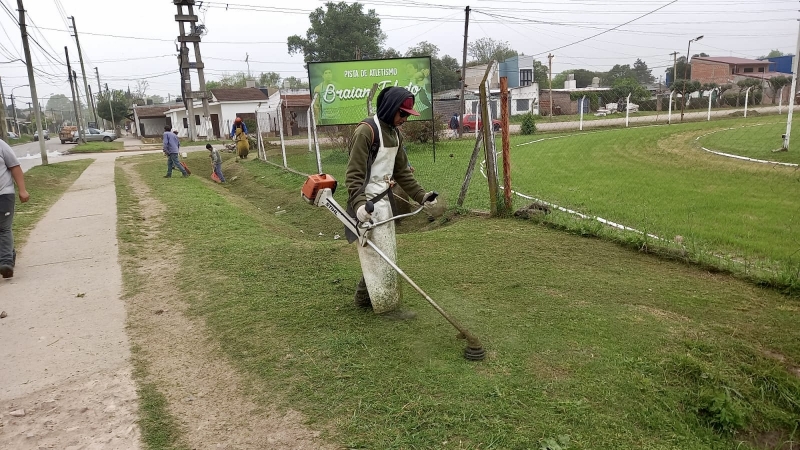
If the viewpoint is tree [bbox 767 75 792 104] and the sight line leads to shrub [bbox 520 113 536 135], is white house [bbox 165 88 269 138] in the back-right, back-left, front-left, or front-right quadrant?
front-right

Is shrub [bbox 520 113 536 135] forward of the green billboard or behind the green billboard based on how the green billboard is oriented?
behind

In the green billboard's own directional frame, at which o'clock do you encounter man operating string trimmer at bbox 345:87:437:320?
The man operating string trimmer is roughly at 12 o'clock from the green billboard.

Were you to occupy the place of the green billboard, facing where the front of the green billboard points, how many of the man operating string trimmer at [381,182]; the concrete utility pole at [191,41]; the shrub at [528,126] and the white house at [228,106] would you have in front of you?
1

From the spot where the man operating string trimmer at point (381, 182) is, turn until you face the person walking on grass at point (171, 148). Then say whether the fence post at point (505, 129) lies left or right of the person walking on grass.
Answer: right

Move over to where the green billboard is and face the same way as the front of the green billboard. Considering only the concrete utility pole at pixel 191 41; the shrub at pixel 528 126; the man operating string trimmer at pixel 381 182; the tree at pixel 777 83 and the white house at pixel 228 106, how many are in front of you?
1

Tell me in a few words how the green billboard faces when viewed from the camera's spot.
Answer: facing the viewer

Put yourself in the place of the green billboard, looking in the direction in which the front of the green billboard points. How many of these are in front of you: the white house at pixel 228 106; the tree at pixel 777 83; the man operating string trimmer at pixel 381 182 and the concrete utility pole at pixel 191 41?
1

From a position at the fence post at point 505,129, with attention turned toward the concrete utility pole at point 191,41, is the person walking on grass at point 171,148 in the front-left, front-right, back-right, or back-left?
front-left

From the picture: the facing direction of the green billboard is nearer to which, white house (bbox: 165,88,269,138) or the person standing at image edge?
the person standing at image edge

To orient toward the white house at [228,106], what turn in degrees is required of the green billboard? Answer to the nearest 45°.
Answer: approximately 180°

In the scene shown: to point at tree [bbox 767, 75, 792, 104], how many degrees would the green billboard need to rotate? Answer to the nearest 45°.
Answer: approximately 135° to its left

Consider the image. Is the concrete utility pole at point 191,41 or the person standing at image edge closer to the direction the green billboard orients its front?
the person standing at image edge

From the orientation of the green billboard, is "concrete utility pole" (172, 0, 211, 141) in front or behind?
behind
